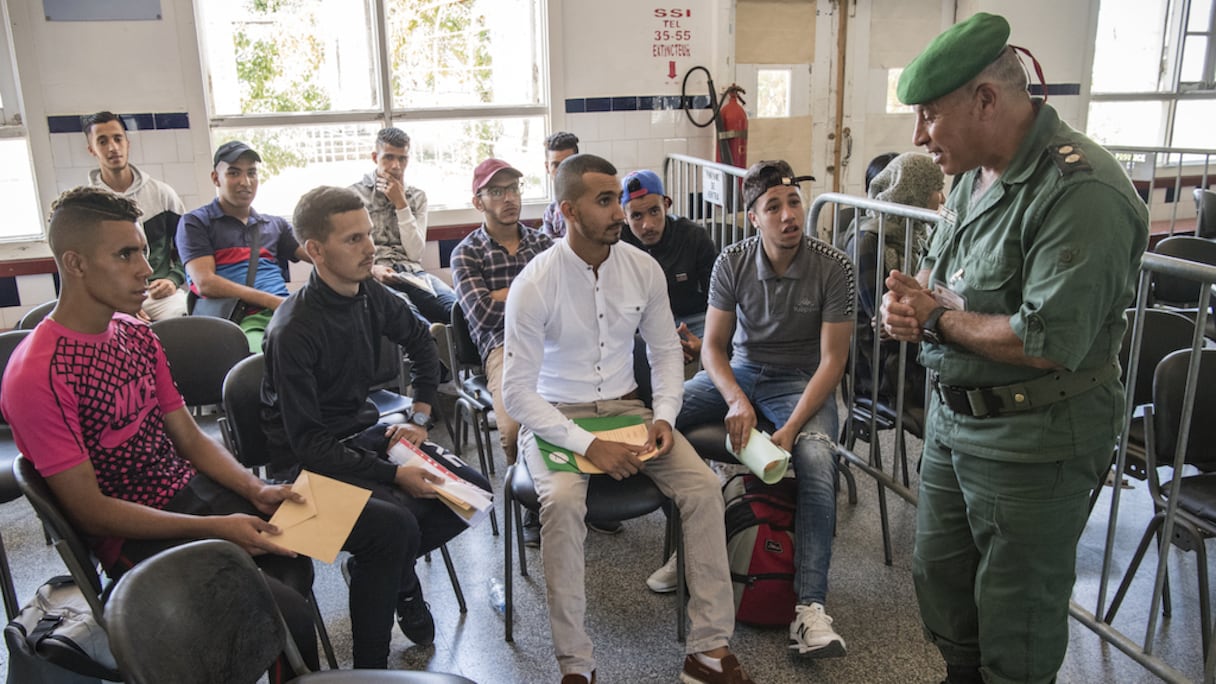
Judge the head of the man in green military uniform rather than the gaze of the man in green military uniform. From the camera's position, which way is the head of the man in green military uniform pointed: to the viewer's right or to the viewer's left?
to the viewer's left

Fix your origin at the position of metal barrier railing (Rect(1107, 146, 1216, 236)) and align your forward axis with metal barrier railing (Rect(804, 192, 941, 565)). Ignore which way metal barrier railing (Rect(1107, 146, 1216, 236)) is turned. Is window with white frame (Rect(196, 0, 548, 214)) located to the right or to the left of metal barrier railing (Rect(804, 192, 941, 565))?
right

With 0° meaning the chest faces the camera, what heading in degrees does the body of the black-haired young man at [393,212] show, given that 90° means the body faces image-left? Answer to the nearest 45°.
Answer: approximately 315°

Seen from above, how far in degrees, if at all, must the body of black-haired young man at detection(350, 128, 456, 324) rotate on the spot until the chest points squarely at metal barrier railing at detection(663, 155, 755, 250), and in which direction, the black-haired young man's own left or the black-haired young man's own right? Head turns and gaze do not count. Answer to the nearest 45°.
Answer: approximately 45° to the black-haired young man's own left

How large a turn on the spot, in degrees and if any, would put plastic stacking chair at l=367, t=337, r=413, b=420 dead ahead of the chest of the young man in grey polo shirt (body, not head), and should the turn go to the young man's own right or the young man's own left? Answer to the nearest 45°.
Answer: approximately 90° to the young man's own right

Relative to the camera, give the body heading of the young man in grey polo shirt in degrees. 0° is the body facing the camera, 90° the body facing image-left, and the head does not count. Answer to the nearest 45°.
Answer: approximately 0°

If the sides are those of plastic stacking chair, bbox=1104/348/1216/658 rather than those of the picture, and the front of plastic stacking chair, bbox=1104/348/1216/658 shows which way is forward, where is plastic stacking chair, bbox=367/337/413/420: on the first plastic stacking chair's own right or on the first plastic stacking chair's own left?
on the first plastic stacking chair's own right
